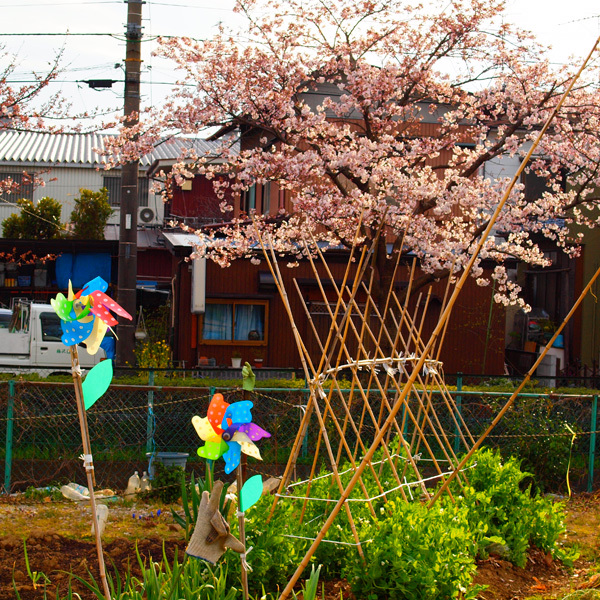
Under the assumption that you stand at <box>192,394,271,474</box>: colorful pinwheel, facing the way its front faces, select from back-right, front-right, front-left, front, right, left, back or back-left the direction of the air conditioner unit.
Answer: back

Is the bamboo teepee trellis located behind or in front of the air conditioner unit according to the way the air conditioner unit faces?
in front

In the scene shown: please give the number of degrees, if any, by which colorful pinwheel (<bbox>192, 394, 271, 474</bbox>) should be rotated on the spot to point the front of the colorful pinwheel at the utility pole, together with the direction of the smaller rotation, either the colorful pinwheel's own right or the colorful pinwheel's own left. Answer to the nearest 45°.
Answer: approximately 180°

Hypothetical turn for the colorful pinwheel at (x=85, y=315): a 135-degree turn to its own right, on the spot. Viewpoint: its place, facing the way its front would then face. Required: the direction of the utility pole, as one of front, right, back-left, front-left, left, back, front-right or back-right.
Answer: front

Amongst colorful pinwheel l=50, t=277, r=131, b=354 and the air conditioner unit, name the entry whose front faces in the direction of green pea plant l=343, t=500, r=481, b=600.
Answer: the air conditioner unit

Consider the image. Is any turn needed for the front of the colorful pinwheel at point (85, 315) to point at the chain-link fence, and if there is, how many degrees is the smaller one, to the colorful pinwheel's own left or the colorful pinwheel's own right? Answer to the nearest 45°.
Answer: approximately 135° to the colorful pinwheel's own right

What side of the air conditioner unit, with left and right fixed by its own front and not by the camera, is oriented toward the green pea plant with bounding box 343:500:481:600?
front

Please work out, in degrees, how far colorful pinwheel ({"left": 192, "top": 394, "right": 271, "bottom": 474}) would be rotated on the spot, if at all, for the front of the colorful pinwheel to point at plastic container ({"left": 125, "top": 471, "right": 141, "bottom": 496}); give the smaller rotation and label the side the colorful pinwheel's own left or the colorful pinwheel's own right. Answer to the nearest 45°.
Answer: approximately 180°

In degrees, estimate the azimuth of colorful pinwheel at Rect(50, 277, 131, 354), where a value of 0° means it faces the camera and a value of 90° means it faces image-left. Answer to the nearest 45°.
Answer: approximately 45°

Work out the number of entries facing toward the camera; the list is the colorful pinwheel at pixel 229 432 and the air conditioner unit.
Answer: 2

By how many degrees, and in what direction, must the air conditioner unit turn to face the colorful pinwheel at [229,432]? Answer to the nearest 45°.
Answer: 0° — it already faces it

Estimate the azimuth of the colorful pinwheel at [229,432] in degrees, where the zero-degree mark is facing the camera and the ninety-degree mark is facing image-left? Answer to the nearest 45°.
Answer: approximately 0°
